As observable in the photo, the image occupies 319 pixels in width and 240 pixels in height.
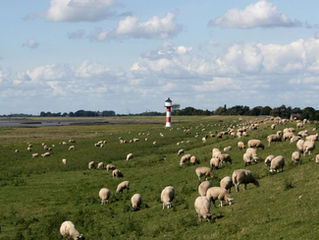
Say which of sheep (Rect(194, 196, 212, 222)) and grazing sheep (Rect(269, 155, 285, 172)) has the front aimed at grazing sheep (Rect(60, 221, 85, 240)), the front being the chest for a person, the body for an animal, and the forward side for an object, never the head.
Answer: grazing sheep (Rect(269, 155, 285, 172))

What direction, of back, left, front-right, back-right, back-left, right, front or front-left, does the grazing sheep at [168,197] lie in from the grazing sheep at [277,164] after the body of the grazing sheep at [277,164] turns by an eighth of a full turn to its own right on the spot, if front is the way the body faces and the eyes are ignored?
front-left

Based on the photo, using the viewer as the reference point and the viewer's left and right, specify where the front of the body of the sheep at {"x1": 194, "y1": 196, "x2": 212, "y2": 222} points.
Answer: facing the viewer and to the right of the viewer

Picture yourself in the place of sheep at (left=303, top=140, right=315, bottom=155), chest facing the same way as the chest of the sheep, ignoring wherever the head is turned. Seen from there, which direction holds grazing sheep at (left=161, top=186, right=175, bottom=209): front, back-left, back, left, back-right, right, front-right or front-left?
front

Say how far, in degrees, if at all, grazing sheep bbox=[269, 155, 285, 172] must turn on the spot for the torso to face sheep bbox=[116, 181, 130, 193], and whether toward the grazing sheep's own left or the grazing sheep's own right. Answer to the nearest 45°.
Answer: approximately 45° to the grazing sheep's own right
